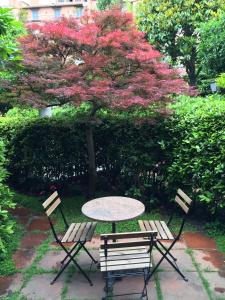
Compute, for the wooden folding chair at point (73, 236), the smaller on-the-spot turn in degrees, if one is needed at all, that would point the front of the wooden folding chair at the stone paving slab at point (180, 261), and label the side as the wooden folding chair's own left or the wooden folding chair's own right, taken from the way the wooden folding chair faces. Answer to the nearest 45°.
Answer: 0° — it already faces it

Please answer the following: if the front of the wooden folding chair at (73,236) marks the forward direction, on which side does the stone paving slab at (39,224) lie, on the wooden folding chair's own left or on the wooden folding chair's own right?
on the wooden folding chair's own left

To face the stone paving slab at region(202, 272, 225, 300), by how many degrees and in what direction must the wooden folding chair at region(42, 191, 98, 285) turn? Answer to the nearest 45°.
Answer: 0° — it already faces it

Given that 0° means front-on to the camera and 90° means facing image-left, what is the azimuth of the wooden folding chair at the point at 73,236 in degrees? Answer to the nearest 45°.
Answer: approximately 270°

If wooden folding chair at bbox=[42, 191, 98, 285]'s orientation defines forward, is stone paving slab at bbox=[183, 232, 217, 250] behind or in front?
in front

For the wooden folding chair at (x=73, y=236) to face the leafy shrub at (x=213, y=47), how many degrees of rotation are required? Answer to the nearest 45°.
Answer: approximately 45° to its left

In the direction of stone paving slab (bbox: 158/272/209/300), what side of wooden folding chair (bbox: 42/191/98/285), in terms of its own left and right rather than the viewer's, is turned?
front

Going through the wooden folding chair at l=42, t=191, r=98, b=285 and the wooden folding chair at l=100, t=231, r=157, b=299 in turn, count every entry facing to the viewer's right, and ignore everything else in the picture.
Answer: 1

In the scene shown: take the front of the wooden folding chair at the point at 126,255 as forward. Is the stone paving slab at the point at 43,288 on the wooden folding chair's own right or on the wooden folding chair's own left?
on the wooden folding chair's own left

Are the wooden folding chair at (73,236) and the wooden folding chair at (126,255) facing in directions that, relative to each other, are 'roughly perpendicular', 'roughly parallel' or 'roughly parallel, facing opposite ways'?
roughly perpendicular

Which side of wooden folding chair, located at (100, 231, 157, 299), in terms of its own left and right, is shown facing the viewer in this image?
back

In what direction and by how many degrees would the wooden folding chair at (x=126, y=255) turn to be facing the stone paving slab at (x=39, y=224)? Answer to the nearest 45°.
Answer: approximately 45° to its left

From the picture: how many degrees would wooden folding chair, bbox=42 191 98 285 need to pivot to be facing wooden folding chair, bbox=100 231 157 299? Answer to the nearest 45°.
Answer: approximately 45° to its right
